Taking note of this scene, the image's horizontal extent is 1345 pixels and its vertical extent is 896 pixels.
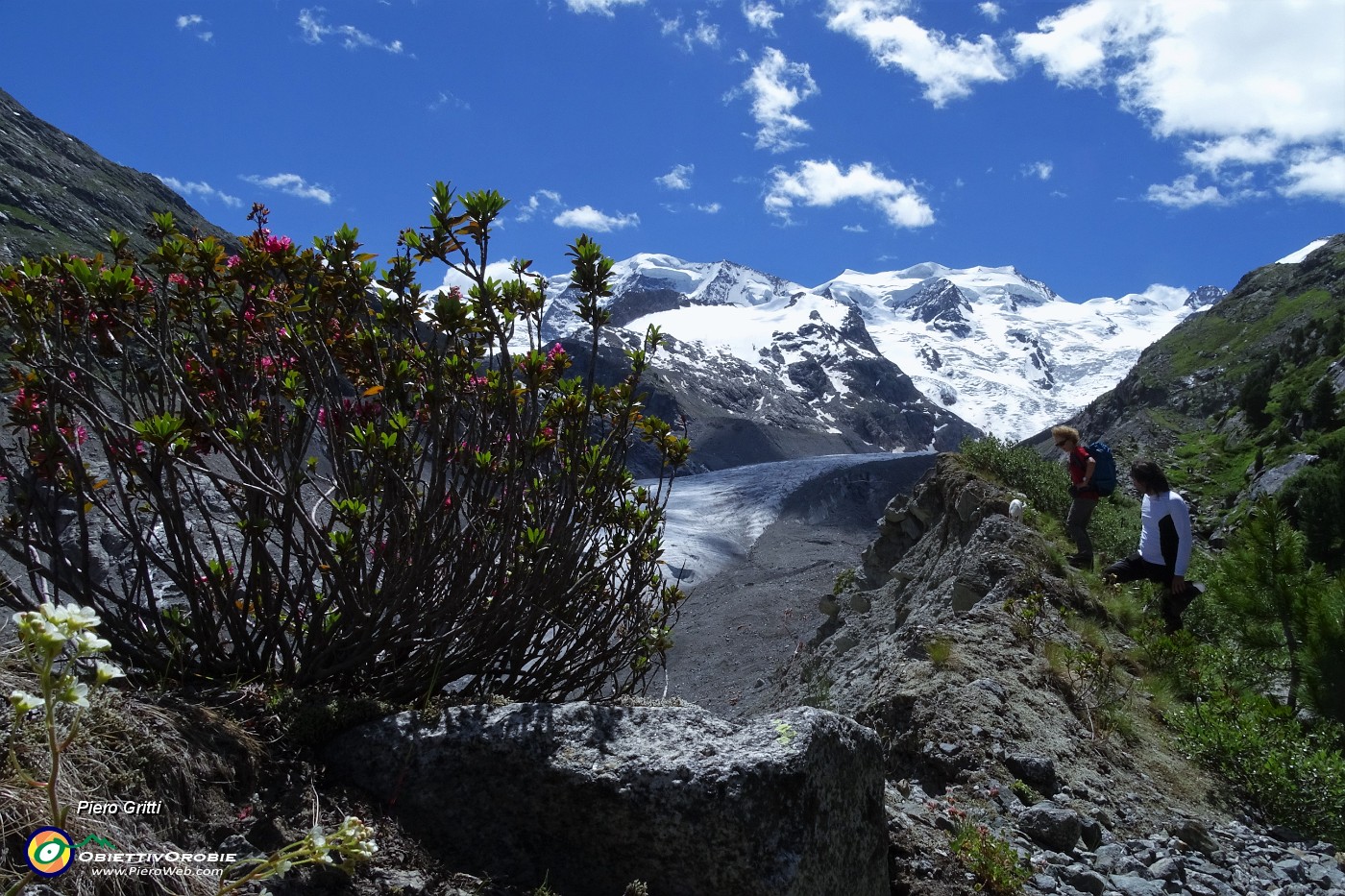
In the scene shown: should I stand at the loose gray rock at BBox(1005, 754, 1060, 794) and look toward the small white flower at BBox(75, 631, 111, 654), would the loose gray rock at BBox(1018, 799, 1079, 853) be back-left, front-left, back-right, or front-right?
front-left

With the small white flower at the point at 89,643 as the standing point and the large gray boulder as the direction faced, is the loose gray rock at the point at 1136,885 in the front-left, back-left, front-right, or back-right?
front-right

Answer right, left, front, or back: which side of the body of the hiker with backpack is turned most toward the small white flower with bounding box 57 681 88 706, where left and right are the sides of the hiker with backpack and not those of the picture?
left

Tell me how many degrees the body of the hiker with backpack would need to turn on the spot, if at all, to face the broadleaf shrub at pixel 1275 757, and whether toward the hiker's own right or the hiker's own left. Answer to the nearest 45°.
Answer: approximately 90° to the hiker's own left

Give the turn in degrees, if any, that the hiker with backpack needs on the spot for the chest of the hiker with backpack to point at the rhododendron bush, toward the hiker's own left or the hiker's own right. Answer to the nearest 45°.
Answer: approximately 90° to the hiker's own left

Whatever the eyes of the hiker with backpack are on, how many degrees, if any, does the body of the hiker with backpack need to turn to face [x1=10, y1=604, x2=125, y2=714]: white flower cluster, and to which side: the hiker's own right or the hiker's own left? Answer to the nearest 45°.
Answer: approximately 90° to the hiker's own left

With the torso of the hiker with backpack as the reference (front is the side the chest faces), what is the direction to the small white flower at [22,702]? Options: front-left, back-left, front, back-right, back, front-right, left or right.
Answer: left

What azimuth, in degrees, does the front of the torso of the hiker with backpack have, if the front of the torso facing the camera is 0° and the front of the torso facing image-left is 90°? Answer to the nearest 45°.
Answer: approximately 90°

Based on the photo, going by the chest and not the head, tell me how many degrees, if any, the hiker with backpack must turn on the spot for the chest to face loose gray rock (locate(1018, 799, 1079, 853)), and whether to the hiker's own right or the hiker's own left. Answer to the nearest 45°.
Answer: approximately 90° to the hiker's own left

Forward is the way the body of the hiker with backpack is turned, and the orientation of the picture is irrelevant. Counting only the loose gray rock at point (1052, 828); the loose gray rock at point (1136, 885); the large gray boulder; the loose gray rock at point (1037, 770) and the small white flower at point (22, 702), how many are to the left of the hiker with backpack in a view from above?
5

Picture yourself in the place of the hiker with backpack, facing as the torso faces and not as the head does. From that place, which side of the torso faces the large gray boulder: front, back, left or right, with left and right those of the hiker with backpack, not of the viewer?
left

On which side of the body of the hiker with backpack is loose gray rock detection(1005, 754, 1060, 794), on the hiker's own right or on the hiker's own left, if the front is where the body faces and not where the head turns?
on the hiker's own left
